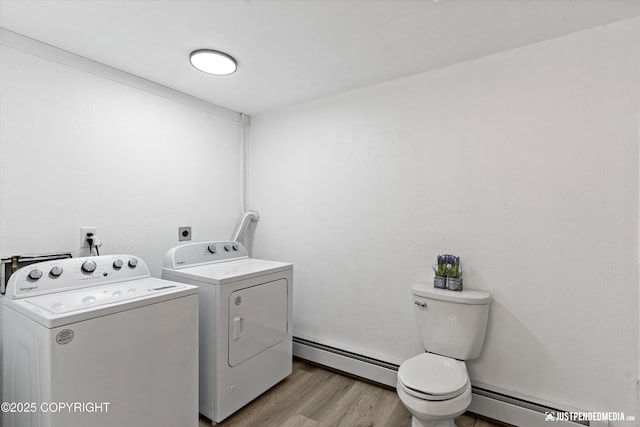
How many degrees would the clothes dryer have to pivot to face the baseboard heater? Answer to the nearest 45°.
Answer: approximately 45° to its left

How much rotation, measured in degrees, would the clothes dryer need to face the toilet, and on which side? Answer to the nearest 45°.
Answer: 0° — it already faces it

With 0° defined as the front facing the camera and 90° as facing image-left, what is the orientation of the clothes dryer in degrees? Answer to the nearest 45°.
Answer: approximately 315°

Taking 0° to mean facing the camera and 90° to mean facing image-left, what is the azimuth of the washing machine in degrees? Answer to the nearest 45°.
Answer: approximately 315°

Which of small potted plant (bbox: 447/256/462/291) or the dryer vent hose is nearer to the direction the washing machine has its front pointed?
the small potted plant

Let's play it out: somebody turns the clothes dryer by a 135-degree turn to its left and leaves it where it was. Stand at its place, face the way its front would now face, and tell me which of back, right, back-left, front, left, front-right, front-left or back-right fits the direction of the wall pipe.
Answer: front
